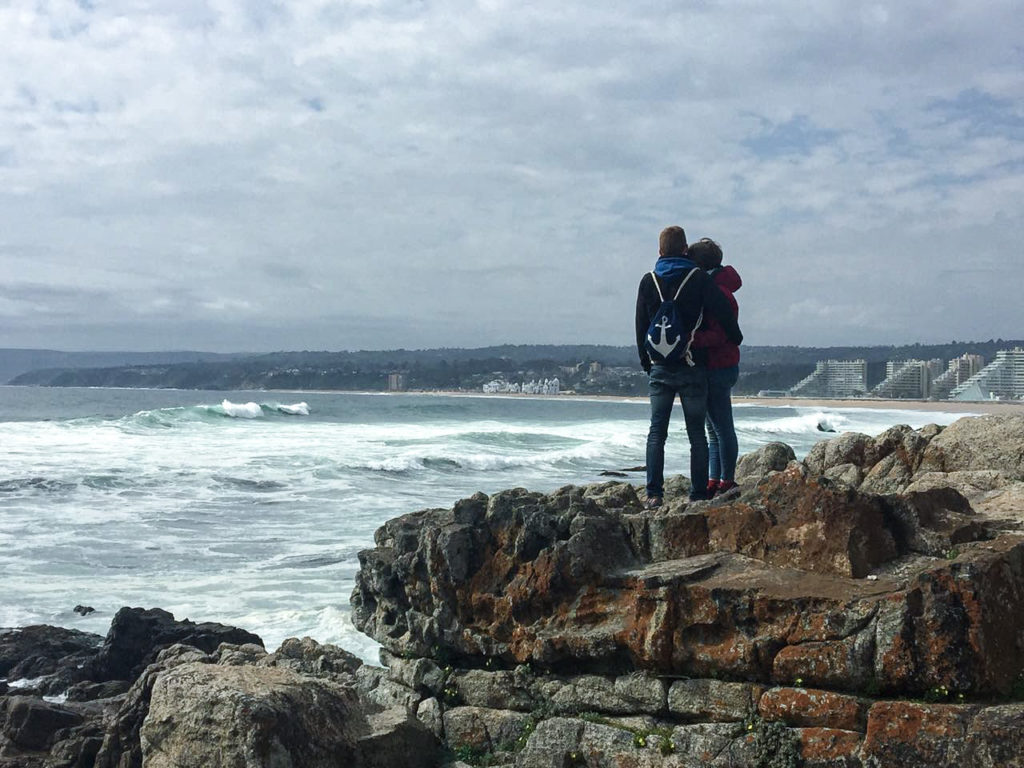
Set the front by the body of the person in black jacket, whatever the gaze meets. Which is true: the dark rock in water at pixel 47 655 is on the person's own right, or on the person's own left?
on the person's own left

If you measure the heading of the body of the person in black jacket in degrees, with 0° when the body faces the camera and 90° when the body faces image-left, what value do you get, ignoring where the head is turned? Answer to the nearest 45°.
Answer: approximately 180°

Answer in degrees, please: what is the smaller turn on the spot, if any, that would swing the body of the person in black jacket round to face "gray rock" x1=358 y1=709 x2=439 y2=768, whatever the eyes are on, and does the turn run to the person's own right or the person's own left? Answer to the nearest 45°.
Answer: approximately 135° to the person's own left

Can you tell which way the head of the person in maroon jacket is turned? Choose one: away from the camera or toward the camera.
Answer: away from the camera

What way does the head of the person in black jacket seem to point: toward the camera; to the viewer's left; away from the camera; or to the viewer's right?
away from the camera

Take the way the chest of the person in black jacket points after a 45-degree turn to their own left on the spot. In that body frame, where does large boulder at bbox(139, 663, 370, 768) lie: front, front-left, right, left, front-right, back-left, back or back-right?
left

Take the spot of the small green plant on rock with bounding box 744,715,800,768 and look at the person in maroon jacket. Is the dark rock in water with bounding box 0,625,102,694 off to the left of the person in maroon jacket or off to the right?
left

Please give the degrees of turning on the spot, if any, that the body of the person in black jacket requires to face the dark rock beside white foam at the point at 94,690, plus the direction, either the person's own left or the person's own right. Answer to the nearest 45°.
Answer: approximately 90° to the person's own left

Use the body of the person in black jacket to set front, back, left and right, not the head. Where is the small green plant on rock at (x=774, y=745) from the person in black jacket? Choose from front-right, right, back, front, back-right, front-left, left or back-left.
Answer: back

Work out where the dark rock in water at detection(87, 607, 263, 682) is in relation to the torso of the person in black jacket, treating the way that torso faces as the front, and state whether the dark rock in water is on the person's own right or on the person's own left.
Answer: on the person's own left

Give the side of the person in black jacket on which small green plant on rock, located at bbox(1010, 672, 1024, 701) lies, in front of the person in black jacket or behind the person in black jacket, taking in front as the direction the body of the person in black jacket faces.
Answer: behind
